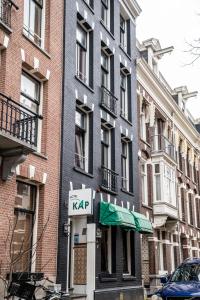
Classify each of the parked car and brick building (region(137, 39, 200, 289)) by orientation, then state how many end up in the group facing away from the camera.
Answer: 0

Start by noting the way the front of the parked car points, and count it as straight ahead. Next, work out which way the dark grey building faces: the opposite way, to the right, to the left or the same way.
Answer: to the left

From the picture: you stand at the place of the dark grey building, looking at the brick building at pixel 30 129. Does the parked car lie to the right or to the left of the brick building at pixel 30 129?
left

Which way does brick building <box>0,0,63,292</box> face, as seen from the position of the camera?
facing the viewer and to the right of the viewer

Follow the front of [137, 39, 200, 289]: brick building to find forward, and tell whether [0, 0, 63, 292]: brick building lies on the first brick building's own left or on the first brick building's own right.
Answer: on the first brick building's own right

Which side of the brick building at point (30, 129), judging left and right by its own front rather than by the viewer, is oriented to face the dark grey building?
left

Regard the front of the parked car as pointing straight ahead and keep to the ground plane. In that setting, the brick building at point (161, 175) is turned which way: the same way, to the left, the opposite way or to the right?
to the left

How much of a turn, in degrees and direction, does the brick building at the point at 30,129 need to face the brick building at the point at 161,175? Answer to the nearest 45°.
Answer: approximately 90° to its left

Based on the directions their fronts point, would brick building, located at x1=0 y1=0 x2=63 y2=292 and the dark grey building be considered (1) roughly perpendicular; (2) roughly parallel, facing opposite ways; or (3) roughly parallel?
roughly parallel

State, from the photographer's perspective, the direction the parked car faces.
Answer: facing the viewer and to the left of the viewer

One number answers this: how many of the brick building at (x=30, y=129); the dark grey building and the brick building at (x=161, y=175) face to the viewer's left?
0

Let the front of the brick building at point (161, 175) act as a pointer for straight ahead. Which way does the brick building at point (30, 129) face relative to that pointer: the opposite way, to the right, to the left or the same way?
the same way
